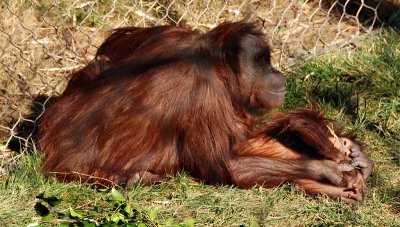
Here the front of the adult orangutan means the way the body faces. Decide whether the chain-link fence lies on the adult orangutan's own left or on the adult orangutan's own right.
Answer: on the adult orangutan's own left

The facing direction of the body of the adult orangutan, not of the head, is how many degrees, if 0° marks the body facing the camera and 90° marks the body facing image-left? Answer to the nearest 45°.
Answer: approximately 270°
